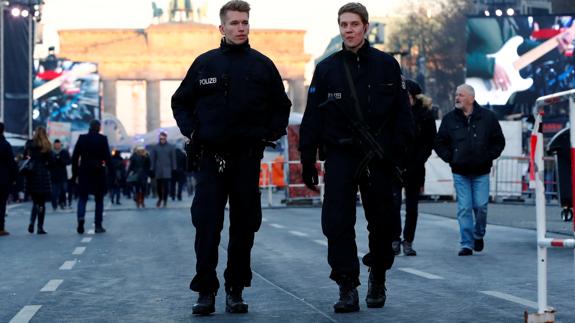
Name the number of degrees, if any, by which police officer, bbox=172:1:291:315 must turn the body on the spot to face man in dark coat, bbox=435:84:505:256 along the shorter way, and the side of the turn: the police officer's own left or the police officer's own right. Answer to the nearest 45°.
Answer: approximately 135° to the police officer's own left

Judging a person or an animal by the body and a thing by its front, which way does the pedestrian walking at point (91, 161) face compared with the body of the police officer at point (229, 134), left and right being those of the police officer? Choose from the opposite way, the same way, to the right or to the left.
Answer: the opposite way

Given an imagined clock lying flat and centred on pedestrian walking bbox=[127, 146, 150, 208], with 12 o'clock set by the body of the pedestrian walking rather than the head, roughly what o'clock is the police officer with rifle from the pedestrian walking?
The police officer with rifle is roughly at 12 o'clock from the pedestrian walking.

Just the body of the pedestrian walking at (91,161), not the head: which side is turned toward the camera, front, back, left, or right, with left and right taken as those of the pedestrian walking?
back

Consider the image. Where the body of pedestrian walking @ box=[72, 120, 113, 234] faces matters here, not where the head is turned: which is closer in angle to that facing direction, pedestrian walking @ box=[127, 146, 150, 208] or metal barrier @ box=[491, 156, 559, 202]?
the pedestrian walking

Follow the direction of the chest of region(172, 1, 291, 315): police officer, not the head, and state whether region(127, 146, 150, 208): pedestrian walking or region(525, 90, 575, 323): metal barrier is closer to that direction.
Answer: the metal barrier

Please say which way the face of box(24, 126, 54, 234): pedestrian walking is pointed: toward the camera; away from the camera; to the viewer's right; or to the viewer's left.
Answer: away from the camera

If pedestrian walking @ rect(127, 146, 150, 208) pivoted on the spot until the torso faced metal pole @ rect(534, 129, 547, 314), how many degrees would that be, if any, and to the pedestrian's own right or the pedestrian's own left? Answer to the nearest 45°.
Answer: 0° — they already face it

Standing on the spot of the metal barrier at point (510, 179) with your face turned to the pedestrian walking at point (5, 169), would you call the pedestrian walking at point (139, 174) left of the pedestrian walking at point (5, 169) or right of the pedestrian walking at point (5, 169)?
right

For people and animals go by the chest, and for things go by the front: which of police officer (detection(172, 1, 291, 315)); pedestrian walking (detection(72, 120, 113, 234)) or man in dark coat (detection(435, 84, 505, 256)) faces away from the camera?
the pedestrian walking

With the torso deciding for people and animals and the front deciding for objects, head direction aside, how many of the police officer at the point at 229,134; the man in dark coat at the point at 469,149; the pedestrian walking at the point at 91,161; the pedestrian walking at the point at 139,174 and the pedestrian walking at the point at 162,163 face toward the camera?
4

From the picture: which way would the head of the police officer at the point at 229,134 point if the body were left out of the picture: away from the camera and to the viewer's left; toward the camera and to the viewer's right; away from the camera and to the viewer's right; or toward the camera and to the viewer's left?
toward the camera and to the viewer's right

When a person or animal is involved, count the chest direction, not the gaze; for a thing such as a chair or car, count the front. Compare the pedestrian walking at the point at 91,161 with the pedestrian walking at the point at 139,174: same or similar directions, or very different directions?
very different directions
